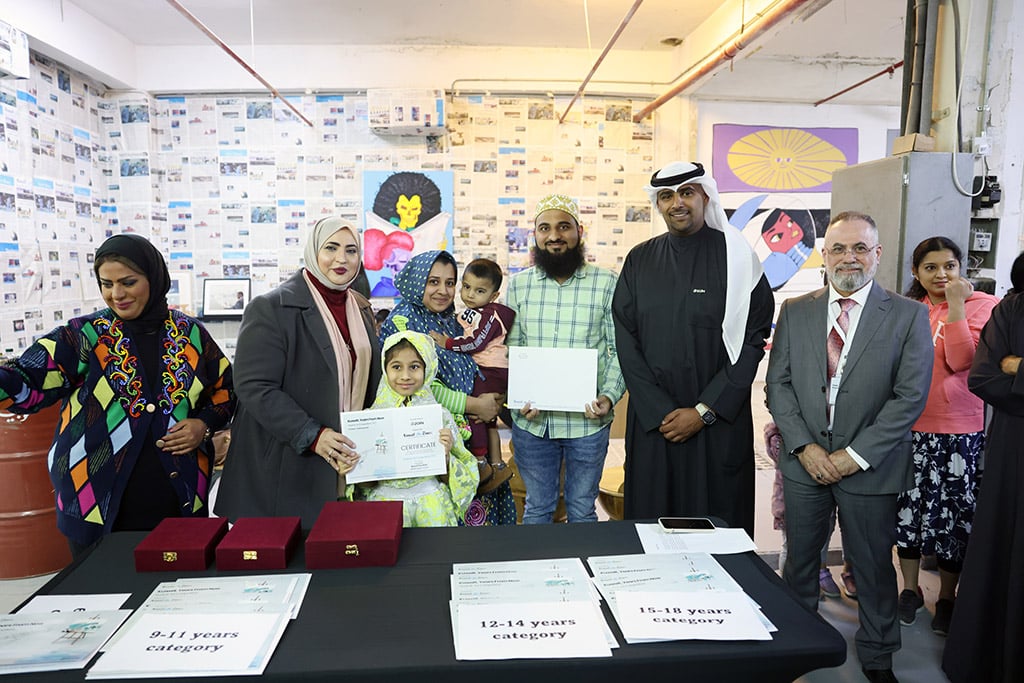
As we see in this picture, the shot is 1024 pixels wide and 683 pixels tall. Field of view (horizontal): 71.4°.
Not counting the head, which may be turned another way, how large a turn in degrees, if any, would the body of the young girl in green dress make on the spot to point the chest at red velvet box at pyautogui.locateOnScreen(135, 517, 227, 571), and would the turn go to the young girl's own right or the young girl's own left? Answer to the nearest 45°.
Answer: approximately 45° to the young girl's own right

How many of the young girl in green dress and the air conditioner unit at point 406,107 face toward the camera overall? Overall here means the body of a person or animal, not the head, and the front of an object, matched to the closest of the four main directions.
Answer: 2

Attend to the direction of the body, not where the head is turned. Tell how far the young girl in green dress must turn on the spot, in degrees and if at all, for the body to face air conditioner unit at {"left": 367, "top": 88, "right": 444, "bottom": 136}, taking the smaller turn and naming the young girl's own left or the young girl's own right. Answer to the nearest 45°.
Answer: approximately 180°

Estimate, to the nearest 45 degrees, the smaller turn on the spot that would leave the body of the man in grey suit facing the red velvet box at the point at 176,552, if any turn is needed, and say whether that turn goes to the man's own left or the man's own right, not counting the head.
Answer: approximately 45° to the man's own right

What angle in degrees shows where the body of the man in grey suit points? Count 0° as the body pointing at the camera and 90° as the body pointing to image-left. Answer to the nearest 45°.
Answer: approximately 0°

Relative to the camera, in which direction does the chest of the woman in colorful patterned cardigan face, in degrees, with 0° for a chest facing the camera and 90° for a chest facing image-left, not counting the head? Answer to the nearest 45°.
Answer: approximately 0°
